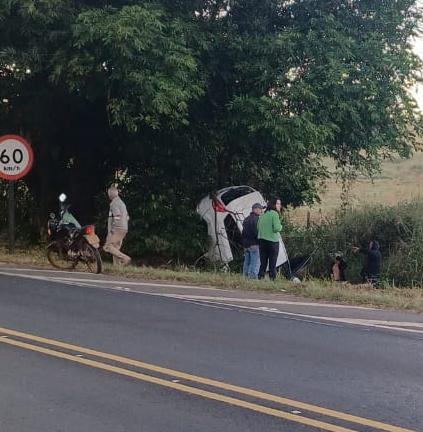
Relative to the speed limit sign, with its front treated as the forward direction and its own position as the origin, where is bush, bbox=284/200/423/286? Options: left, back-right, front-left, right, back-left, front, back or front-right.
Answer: left

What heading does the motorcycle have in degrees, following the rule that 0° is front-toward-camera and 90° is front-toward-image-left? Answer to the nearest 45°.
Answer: approximately 135°

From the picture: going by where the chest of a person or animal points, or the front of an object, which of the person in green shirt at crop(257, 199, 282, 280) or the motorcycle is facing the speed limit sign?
the motorcycle

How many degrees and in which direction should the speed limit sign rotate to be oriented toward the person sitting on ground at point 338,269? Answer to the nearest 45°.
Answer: approximately 90° to its left

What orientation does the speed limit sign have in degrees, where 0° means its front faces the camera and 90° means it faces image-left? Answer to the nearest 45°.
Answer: approximately 0°
